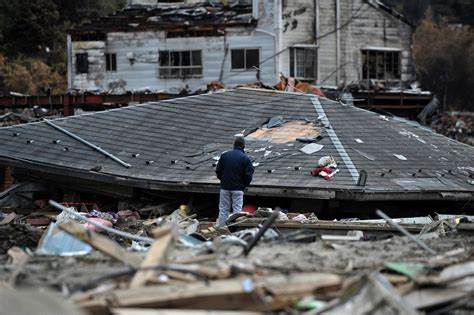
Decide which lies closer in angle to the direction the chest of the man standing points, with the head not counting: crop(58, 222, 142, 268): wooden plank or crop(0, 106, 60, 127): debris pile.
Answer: the debris pile

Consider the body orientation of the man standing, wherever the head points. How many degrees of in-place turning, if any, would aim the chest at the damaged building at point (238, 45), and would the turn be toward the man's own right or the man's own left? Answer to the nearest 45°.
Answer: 0° — they already face it

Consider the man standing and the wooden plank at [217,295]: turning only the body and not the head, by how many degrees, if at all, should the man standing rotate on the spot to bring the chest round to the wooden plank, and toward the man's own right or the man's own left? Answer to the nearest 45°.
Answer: approximately 180°

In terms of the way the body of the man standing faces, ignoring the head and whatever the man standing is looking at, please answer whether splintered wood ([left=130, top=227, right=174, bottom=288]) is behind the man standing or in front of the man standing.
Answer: behind

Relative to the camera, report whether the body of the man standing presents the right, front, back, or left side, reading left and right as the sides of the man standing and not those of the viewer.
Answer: back

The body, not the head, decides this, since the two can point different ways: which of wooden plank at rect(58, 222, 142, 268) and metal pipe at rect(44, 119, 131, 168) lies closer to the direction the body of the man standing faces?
the metal pipe

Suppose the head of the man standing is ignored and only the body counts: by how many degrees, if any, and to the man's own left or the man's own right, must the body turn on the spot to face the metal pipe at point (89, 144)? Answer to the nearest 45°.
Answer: approximately 45° to the man's own left
